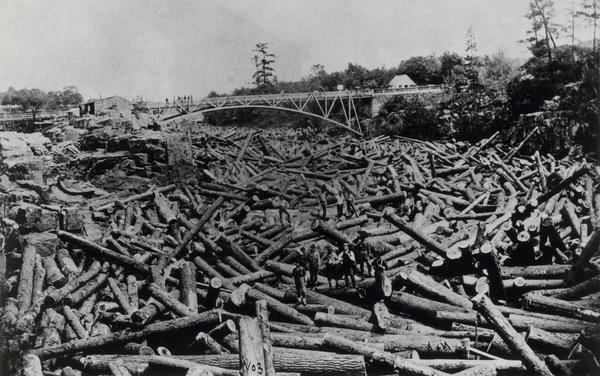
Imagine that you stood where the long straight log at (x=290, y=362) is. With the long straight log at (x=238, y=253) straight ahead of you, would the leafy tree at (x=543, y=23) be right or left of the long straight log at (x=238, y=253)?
right

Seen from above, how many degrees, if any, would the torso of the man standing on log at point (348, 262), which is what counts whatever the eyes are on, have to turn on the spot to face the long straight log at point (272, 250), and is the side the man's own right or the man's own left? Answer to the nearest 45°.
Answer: approximately 90° to the man's own right

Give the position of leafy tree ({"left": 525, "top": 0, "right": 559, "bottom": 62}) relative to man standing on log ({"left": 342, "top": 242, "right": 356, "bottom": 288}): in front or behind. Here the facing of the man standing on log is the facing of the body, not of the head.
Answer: behind

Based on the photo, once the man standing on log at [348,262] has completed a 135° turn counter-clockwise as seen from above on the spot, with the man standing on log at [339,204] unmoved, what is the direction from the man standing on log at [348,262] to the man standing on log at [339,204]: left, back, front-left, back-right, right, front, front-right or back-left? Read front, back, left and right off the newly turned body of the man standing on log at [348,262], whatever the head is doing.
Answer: left

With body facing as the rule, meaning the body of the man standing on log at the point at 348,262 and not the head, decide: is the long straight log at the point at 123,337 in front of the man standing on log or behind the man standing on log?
in front

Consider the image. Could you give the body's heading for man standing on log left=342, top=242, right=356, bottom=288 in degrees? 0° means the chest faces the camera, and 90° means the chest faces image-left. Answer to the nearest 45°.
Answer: approximately 45°
